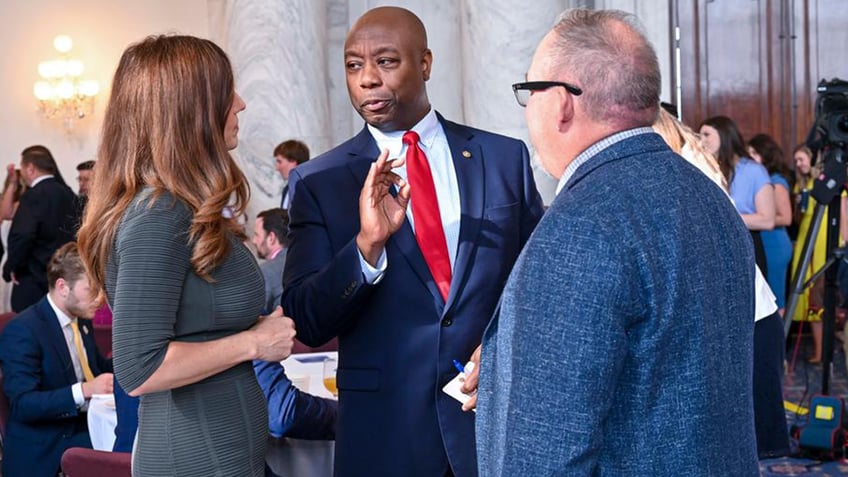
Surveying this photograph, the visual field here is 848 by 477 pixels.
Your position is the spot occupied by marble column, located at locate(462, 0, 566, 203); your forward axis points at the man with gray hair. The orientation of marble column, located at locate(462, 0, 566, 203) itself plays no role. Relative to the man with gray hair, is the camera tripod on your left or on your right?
left

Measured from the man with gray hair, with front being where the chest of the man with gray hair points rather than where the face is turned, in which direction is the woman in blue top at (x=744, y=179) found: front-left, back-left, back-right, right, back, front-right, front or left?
front-right

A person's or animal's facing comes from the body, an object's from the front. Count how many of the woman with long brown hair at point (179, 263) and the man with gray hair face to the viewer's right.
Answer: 1

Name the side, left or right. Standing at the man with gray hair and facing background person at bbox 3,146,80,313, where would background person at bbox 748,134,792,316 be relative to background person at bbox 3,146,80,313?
right

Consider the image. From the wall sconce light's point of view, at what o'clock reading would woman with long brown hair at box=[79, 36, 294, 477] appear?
The woman with long brown hair is roughly at 12 o'clock from the wall sconce light.

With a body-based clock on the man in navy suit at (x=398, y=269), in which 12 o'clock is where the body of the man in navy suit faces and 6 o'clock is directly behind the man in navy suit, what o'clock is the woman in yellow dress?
The woman in yellow dress is roughly at 7 o'clock from the man in navy suit.

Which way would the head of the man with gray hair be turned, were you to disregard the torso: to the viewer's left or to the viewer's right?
to the viewer's left

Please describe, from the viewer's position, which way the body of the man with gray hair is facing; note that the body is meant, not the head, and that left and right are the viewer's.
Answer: facing away from the viewer and to the left of the viewer

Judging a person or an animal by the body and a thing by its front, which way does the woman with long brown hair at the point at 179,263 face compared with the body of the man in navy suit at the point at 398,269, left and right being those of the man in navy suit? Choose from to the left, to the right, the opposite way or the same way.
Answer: to the left

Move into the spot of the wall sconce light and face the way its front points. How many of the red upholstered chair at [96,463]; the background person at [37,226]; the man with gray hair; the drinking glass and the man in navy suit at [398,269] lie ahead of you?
5

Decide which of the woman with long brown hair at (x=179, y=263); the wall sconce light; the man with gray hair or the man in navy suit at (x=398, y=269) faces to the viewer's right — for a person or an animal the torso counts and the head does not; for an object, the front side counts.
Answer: the woman with long brown hair

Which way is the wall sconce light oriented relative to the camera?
toward the camera
